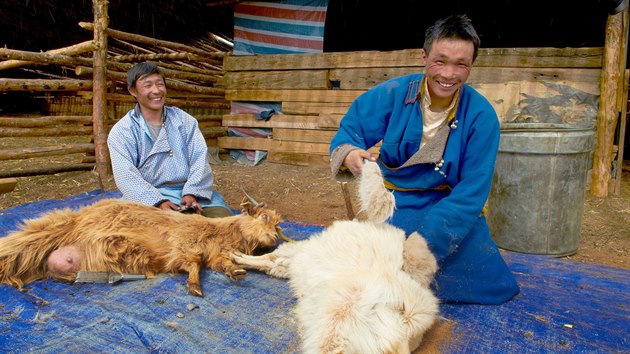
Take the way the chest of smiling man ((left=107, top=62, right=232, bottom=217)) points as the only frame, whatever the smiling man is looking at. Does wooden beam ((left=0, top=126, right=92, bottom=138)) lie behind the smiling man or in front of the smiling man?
behind

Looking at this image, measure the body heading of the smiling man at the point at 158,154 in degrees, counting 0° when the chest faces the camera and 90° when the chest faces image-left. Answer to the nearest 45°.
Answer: approximately 315°

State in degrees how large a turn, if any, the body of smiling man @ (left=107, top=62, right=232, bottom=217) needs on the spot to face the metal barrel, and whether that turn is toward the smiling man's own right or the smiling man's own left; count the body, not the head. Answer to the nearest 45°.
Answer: approximately 45° to the smiling man's own left

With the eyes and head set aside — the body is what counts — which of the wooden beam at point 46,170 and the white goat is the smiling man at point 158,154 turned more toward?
the white goat

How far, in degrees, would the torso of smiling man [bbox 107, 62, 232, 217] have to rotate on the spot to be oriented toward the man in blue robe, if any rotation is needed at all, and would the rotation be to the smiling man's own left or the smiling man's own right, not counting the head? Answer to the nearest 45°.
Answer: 0° — they already face them

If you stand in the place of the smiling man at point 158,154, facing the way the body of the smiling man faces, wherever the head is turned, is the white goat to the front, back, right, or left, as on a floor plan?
front

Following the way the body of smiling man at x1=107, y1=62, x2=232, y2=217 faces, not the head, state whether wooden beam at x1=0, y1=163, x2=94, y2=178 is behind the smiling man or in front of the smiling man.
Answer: behind

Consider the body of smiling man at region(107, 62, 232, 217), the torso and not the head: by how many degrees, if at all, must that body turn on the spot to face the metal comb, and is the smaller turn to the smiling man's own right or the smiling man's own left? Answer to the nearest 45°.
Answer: approximately 45° to the smiling man's own right

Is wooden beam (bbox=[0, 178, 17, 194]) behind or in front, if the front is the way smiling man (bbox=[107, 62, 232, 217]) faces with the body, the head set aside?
behind

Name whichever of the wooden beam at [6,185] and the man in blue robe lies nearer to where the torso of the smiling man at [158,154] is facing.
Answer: the man in blue robe

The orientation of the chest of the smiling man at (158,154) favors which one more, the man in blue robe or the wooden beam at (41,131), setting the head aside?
the man in blue robe

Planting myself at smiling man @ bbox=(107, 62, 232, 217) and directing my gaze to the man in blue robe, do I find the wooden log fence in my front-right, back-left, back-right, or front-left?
back-left
